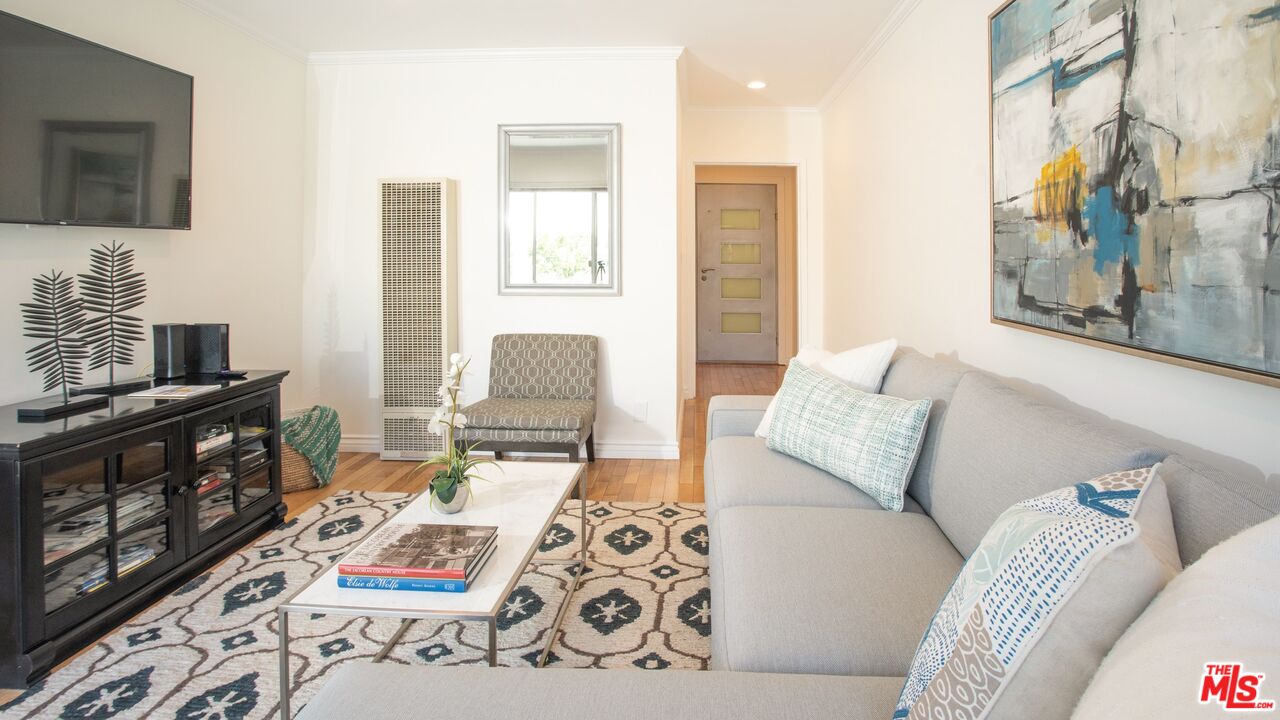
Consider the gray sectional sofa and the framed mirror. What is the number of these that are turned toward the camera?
1

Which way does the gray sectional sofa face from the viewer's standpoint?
to the viewer's left

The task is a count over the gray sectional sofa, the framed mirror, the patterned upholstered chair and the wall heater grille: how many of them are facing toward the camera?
3
